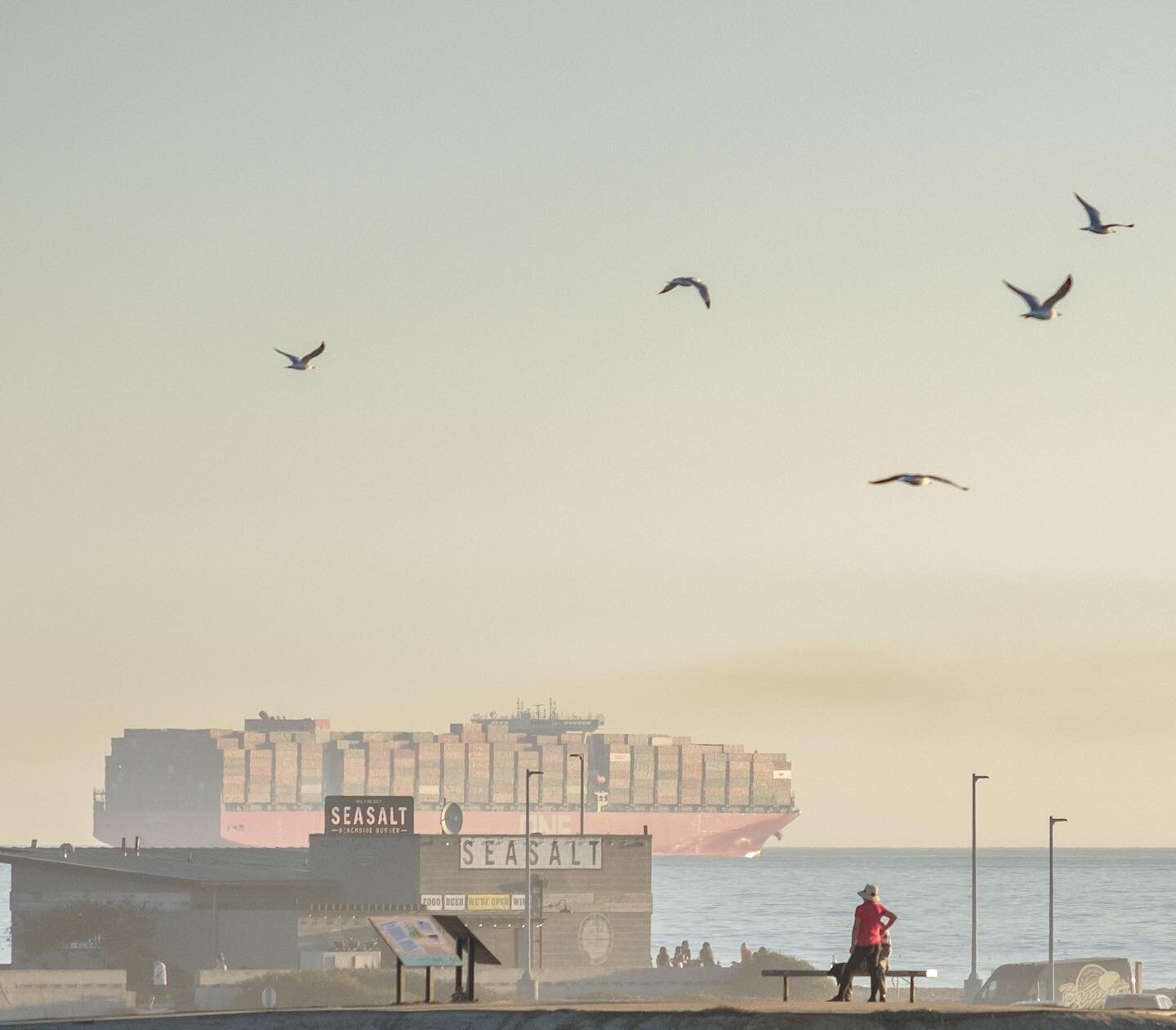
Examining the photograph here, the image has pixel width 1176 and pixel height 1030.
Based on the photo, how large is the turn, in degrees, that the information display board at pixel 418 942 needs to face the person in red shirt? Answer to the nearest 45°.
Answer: approximately 45° to its left

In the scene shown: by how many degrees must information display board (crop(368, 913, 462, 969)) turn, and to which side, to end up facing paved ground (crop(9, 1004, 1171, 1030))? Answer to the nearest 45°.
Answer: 0° — it already faces it

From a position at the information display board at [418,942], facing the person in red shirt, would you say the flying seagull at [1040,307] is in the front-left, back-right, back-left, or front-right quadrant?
front-left

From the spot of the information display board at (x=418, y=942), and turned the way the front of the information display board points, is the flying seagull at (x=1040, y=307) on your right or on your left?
on your left

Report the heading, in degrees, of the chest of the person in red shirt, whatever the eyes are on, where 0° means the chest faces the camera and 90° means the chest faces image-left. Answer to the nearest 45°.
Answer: approximately 135°

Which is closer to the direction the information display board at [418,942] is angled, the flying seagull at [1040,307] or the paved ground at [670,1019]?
the paved ground

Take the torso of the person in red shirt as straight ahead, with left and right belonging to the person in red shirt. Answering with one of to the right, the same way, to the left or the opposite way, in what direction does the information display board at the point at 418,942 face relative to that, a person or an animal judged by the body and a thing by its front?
the opposite way

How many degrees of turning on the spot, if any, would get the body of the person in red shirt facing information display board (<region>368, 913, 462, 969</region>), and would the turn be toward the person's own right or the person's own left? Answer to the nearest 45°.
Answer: approximately 45° to the person's own left
